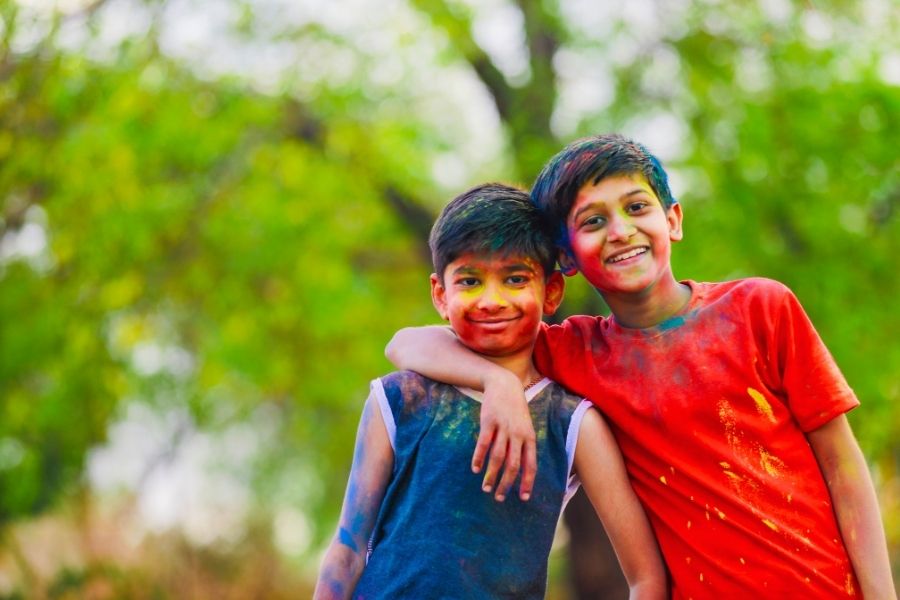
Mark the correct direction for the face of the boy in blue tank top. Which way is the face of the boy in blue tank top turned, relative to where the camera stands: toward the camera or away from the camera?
toward the camera

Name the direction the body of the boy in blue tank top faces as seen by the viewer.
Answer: toward the camera

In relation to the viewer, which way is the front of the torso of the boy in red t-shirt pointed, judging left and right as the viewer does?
facing the viewer

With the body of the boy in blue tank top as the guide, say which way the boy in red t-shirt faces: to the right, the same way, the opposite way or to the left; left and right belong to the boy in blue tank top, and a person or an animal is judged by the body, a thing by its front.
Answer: the same way
